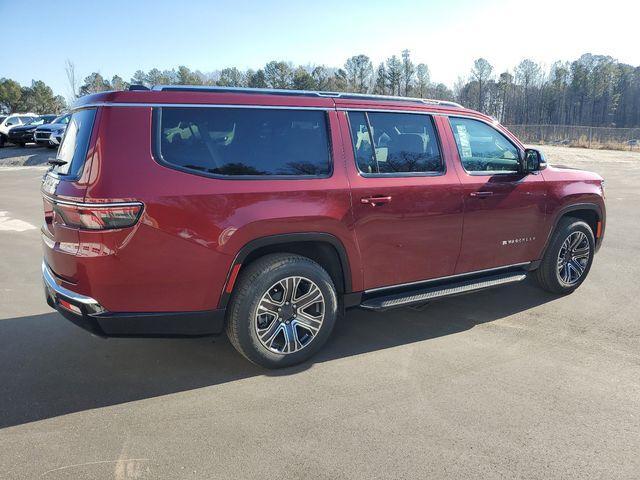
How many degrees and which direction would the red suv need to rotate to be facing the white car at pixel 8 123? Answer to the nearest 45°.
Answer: approximately 90° to its left

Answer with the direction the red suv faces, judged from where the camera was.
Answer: facing away from the viewer and to the right of the viewer
